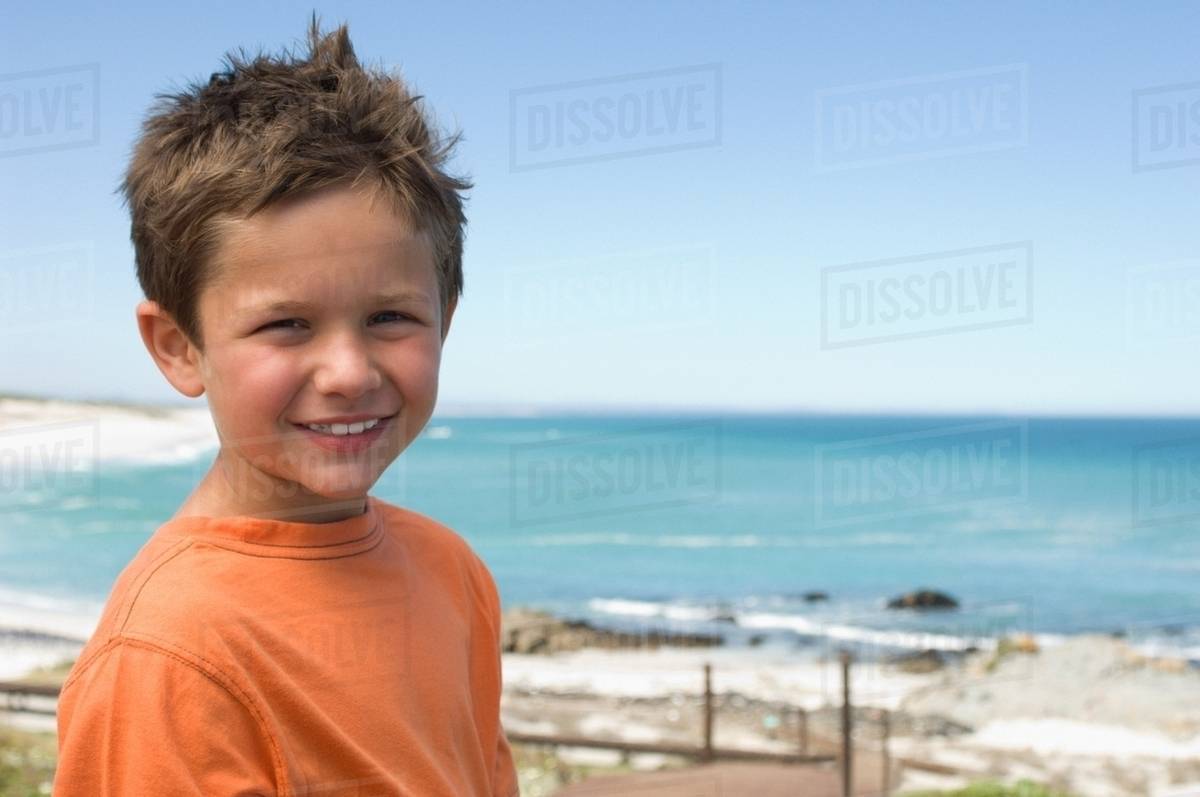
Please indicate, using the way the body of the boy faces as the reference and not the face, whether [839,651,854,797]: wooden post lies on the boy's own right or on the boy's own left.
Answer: on the boy's own left

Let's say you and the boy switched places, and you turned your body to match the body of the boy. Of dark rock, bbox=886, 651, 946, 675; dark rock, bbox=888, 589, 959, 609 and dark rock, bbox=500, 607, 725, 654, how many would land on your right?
0

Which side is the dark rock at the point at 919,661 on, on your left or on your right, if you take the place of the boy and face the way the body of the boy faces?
on your left

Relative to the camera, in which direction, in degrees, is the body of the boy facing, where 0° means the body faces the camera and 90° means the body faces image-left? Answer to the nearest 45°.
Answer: approximately 315°

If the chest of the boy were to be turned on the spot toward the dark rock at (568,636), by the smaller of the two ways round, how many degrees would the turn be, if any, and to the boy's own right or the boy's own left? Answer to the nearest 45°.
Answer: approximately 135° to the boy's own left

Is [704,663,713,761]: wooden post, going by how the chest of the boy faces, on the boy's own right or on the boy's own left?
on the boy's own left
